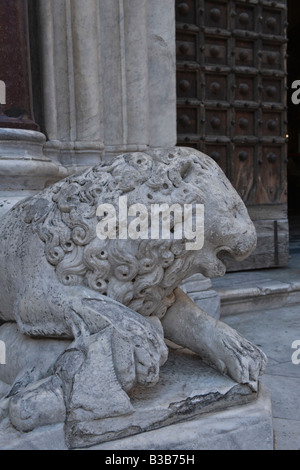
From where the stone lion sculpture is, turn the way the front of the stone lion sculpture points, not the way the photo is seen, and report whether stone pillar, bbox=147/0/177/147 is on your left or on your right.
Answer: on your left

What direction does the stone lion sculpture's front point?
to the viewer's right

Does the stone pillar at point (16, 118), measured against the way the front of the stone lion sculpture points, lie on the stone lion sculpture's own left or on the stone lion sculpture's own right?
on the stone lion sculpture's own left

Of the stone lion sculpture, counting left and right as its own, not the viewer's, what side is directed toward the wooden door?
left
